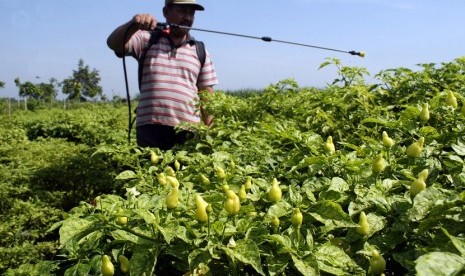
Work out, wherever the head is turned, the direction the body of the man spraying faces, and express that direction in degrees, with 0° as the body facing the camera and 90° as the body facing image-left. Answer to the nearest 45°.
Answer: approximately 315°

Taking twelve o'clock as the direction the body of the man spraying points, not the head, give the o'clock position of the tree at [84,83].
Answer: The tree is roughly at 7 o'clock from the man spraying.

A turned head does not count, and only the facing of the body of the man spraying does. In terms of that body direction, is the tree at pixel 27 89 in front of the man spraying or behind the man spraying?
behind

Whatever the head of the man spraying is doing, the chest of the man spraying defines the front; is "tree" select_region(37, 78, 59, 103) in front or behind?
behind
